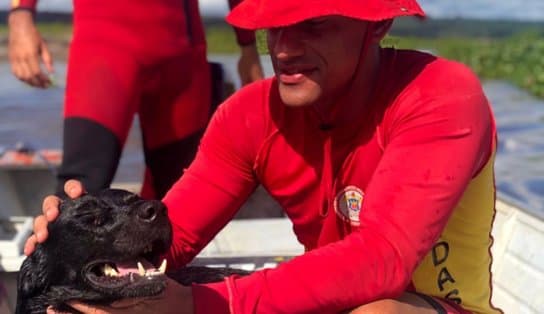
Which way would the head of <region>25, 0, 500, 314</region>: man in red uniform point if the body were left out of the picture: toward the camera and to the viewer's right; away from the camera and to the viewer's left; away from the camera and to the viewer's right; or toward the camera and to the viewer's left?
toward the camera and to the viewer's left

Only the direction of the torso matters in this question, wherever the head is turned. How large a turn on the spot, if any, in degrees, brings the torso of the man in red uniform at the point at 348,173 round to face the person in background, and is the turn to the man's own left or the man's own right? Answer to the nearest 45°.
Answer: approximately 90° to the man's own right

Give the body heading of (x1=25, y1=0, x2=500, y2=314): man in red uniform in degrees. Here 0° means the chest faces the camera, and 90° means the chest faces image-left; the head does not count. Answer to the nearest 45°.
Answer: approximately 45°
